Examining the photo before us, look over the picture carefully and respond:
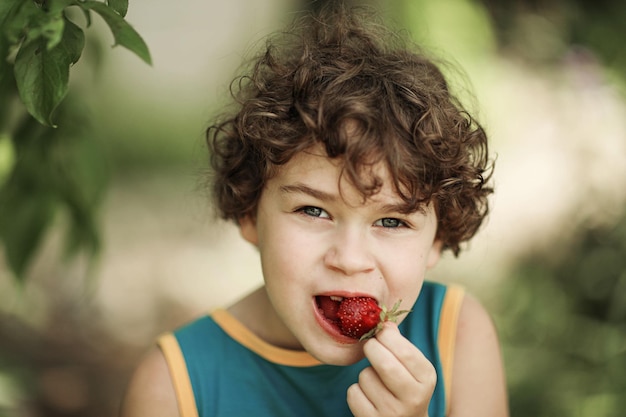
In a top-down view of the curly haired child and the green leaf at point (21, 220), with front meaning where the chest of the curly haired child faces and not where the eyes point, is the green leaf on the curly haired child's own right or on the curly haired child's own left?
on the curly haired child's own right

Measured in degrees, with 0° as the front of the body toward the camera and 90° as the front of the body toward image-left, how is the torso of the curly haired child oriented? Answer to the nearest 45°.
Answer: approximately 0°

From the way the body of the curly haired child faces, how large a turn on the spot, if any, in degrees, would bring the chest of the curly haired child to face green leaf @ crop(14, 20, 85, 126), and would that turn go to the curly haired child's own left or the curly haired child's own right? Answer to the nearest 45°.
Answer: approximately 45° to the curly haired child's own right

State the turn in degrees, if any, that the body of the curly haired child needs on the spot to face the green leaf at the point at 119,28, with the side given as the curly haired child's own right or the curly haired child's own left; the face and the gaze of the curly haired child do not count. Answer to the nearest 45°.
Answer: approximately 45° to the curly haired child's own right
